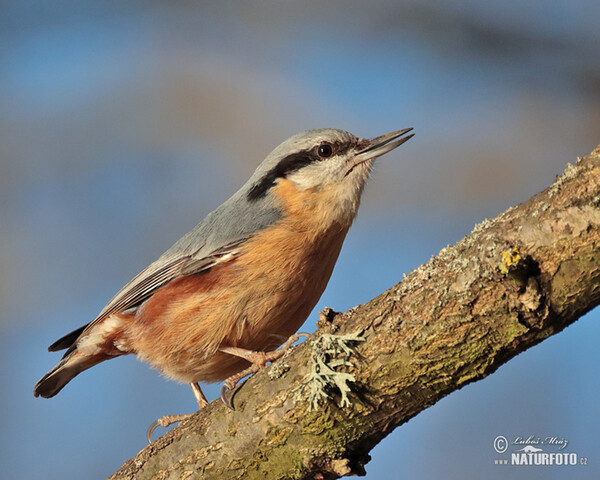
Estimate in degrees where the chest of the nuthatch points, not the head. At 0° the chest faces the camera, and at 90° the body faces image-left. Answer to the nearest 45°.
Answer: approximately 270°

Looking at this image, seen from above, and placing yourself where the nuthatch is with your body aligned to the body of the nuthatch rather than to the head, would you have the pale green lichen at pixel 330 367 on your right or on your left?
on your right
